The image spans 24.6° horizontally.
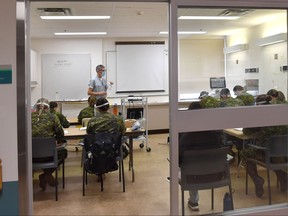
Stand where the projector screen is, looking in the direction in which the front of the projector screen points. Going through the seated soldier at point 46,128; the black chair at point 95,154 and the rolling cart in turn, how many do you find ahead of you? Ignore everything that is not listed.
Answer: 3

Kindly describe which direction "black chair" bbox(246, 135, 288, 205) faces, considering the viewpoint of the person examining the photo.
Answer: facing away from the viewer and to the left of the viewer

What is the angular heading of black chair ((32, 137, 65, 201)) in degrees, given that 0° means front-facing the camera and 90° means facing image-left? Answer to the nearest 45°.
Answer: approximately 180°

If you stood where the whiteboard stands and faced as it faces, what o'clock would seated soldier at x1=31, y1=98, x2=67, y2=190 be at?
The seated soldier is roughly at 12 o'clock from the whiteboard.

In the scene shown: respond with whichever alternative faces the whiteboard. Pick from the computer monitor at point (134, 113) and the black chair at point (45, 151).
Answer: the black chair

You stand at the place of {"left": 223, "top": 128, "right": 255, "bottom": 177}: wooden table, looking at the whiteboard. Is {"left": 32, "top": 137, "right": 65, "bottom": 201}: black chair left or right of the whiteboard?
left

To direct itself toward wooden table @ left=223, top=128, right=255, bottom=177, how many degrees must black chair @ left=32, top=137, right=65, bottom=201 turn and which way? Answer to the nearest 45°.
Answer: approximately 135° to its right

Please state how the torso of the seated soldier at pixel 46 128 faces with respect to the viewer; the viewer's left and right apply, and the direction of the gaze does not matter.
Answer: facing away from the viewer

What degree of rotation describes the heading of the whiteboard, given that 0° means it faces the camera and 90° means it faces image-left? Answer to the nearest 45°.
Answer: approximately 0°
